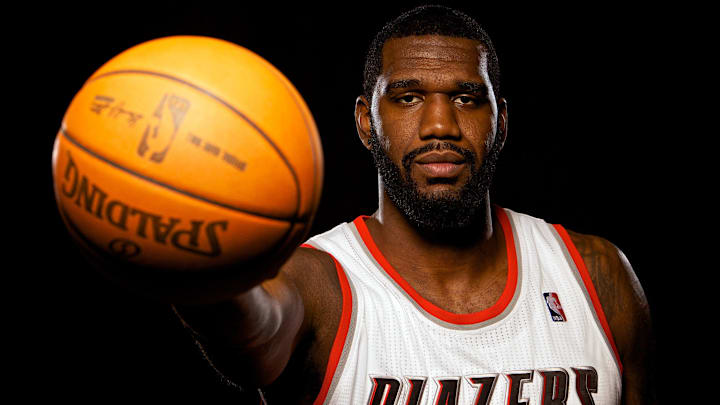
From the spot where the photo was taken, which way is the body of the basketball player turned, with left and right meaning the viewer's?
facing the viewer

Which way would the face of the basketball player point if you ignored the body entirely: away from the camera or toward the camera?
toward the camera
